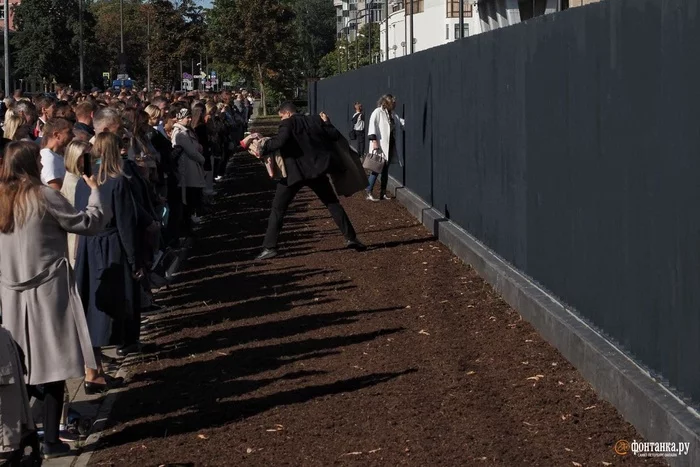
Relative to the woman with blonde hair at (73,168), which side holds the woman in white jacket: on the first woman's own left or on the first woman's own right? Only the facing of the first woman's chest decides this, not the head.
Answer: on the first woman's own left

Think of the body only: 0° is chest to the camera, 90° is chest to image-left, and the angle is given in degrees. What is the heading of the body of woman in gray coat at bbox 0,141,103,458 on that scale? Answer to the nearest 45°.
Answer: approximately 225°

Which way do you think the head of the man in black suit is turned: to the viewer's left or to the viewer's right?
to the viewer's left

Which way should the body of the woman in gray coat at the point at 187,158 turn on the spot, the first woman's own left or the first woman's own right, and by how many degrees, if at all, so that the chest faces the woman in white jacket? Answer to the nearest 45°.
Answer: approximately 90° to the first woman's own left

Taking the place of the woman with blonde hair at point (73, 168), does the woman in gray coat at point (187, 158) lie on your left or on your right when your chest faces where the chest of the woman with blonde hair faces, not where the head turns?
on your left

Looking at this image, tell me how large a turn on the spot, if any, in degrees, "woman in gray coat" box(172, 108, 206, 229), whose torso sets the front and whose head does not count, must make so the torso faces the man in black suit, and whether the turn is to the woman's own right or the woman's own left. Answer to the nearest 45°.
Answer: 0° — they already face them

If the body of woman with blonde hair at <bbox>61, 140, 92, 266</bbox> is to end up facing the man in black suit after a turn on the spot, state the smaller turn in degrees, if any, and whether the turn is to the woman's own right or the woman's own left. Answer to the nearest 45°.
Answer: approximately 45° to the woman's own left

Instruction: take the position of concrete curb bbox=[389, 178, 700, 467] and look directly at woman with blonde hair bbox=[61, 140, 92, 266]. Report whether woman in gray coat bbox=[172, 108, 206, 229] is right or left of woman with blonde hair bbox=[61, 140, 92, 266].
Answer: right

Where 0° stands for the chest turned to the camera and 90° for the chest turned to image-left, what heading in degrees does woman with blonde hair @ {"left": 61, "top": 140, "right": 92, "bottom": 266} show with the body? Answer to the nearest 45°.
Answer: approximately 270°
